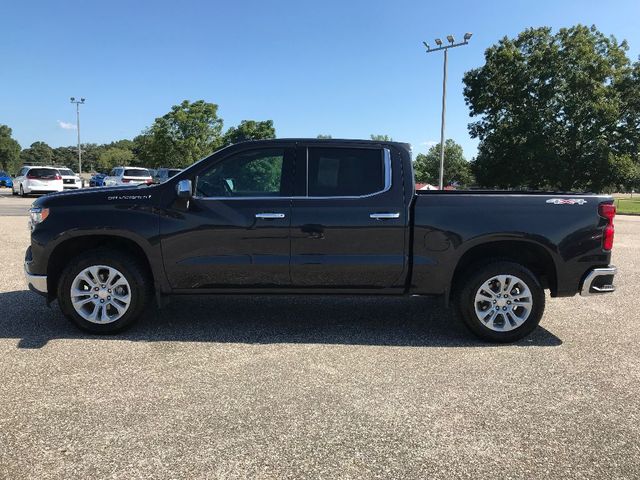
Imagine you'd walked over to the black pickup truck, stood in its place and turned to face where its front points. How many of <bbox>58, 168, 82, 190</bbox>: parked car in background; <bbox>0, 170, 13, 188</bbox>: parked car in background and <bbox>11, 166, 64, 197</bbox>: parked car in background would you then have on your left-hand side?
0

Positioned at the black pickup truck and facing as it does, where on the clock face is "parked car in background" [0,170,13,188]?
The parked car in background is roughly at 2 o'clock from the black pickup truck.

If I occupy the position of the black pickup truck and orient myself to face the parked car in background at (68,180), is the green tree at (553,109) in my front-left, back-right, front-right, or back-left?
front-right

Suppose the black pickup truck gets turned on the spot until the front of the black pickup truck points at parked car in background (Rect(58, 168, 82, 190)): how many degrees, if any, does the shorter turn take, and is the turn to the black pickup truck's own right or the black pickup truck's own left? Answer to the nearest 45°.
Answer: approximately 45° to the black pickup truck's own right

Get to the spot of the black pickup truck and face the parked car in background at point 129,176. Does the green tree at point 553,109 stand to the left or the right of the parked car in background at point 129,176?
right

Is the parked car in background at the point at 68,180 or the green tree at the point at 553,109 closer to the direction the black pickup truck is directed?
the parked car in background

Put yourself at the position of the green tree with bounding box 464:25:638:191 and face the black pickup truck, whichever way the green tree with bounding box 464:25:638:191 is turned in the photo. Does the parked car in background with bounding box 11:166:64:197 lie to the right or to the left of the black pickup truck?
right

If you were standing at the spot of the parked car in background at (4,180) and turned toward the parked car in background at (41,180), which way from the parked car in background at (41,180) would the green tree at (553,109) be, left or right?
left

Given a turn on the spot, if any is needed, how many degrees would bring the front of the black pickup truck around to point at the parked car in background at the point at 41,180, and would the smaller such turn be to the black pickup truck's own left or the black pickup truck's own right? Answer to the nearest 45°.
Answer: approximately 45° to the black pickup truck's own right

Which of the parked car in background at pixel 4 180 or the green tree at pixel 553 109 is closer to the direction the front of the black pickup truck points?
the parked car in background

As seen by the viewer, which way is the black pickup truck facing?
to the viewer's left

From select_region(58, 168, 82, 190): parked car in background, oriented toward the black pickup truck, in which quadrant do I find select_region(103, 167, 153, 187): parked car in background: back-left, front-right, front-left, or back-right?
front-left

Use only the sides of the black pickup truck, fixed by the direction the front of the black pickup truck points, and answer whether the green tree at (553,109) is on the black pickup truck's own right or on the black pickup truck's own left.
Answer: on the black pickup truck's own right

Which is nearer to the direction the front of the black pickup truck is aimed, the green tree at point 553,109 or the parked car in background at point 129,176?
the parked car in background
